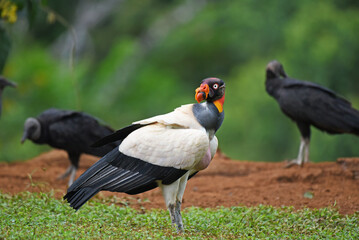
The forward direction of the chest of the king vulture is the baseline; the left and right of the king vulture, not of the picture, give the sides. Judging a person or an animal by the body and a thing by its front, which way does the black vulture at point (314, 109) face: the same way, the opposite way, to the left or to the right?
the opposite way

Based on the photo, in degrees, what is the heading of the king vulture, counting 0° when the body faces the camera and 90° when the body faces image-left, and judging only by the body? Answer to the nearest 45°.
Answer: approximately 270°

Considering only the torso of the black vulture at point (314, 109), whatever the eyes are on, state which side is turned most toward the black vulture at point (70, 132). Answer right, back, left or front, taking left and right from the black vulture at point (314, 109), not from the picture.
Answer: front

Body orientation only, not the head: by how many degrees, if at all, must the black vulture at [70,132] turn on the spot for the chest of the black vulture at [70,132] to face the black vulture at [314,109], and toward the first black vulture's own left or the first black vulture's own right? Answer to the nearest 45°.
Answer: approximately 180°

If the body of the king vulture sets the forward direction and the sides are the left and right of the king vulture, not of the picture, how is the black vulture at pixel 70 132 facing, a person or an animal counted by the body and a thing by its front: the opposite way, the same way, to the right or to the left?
the opposite way

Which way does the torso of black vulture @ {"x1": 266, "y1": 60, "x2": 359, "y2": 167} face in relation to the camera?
to the viewer's left

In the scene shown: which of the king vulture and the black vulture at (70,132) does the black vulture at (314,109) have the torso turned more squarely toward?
the black vulture

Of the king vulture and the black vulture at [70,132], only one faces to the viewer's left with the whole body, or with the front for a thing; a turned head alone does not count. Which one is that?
the black vulture

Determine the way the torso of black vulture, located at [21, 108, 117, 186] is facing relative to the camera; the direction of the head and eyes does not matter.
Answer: to the viewer's left

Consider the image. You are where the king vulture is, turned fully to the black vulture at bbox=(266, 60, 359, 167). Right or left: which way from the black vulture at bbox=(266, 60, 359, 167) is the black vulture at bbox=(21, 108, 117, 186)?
left

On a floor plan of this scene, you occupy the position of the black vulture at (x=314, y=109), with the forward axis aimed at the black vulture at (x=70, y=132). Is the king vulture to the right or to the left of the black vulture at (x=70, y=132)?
left

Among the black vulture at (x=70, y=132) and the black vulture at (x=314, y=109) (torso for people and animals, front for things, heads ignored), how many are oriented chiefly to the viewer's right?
0

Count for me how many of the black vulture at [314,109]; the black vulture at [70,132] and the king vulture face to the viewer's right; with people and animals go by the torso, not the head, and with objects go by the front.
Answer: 1

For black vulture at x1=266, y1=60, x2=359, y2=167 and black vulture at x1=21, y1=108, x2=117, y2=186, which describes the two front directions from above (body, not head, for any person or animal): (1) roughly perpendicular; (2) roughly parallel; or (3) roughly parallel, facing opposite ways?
roughly parallel
